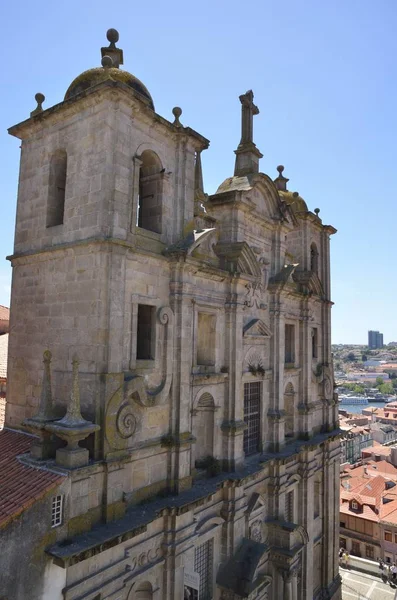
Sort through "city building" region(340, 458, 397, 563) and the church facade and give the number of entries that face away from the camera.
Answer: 0

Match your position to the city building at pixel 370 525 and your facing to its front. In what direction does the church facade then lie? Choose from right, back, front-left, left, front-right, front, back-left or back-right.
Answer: front-left

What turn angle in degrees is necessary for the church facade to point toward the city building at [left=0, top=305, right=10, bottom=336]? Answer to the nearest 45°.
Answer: approximately 180°

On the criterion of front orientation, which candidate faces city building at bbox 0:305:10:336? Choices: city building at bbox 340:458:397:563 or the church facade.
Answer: city building at bbox 340:458:397:563

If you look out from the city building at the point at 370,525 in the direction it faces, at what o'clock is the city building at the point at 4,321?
the city building at the point at 4,321 is roughly at 12 o'clock from the city building at the point at 370,525.

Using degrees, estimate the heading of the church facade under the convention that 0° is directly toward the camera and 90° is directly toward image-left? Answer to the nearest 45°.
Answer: approximately 315°

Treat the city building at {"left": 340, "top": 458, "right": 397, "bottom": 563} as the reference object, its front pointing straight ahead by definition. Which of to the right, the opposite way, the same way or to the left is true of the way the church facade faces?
to the left

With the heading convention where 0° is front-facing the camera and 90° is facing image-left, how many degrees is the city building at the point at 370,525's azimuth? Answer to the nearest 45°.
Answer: approximately 45°
